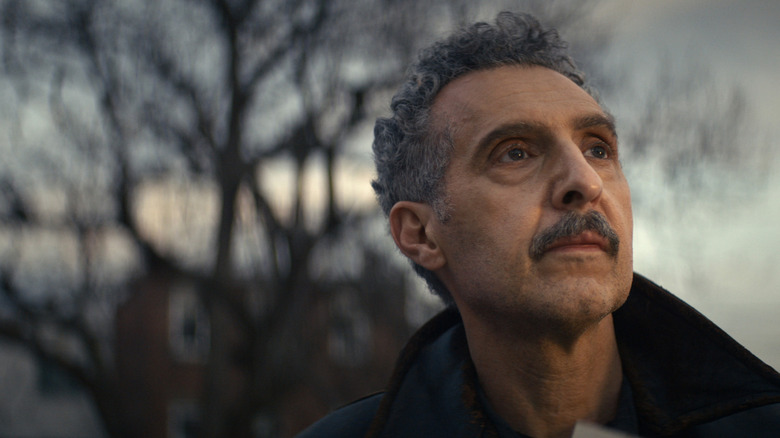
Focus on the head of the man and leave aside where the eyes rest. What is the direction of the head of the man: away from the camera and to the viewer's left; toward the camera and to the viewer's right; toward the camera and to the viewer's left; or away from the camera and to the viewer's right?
toward the camera and to the viewer's right

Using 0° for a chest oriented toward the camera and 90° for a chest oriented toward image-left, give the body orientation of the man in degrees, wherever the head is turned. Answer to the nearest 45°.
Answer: approximately 315°
